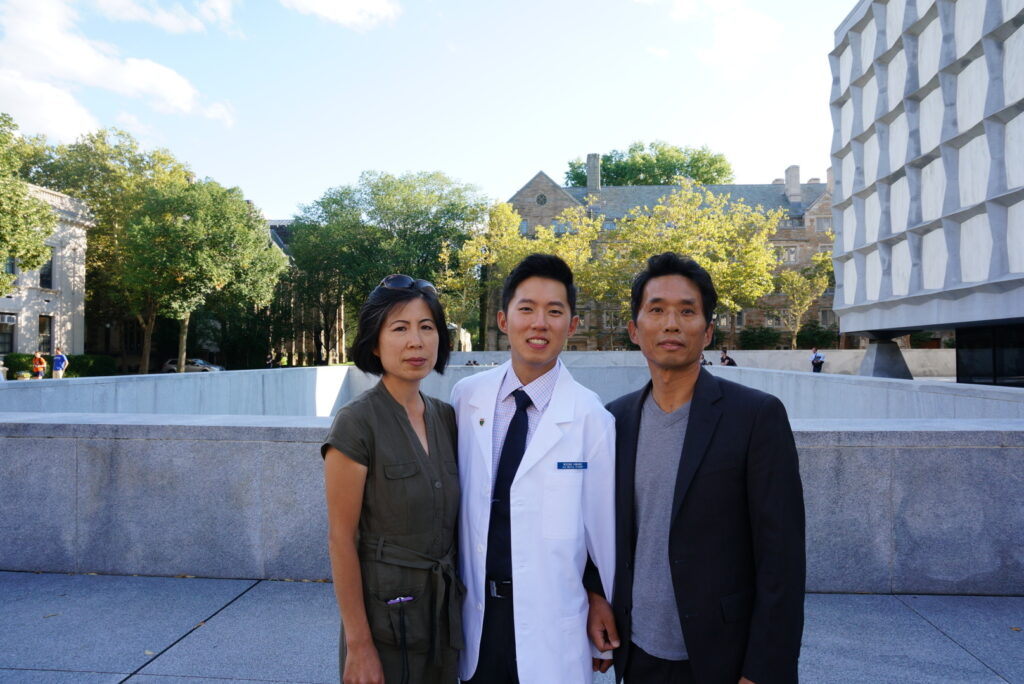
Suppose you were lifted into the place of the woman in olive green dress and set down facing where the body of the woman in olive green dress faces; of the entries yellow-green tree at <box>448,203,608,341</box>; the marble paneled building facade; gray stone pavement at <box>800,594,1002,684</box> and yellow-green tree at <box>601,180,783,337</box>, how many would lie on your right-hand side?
0

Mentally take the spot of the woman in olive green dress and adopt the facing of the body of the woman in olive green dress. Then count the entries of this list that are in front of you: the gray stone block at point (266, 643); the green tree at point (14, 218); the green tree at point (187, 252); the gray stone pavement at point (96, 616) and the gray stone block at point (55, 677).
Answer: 0

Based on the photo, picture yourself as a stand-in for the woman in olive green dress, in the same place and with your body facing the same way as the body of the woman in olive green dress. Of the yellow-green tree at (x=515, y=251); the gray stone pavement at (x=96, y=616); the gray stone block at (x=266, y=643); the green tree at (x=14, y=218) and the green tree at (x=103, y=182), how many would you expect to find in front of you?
0

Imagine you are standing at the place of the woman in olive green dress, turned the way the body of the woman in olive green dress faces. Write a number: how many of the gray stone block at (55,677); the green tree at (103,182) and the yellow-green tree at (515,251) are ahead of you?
0

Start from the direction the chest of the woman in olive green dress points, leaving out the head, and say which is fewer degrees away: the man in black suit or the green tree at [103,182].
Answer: the man in black suit

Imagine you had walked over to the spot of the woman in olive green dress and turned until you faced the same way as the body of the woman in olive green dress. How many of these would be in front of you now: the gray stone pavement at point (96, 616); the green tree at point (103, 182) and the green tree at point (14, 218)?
0

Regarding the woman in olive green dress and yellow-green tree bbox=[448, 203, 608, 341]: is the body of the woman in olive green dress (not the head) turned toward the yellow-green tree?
no

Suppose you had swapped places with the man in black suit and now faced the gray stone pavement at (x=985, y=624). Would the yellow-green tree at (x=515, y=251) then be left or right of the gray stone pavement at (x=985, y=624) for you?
left

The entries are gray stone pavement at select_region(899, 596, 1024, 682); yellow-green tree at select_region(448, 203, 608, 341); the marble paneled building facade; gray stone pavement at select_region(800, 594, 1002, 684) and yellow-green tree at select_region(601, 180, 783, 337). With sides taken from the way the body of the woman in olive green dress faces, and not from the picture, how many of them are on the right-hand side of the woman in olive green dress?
0

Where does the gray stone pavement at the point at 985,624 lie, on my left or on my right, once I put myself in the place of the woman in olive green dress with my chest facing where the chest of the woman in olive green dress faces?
on my left

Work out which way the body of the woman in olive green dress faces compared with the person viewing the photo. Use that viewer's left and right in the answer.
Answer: facing the viewer and to the right of the viewer

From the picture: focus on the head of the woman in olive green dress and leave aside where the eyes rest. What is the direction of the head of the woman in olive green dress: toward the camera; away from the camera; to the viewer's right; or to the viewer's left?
toward the camera

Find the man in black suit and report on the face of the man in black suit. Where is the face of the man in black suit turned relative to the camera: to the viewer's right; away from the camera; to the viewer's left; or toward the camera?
toward the camera

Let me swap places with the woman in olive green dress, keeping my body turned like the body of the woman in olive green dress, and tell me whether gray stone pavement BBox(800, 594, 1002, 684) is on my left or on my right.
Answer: on my left

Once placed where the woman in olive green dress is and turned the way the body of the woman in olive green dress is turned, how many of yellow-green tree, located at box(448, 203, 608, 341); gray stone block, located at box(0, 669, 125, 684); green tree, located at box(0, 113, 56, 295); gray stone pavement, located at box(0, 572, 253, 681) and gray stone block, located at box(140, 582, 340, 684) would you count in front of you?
0

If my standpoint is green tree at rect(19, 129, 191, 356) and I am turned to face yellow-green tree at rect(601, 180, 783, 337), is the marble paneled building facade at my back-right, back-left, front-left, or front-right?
front-right

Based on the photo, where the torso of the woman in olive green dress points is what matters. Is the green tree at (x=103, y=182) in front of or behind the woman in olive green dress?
behind

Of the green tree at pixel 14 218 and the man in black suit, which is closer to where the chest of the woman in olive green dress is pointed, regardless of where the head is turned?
the man in black suit

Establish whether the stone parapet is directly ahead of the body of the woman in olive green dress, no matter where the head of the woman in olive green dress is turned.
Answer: no

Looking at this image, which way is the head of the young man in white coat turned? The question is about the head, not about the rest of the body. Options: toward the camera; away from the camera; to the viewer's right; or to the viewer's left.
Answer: toward the camera
